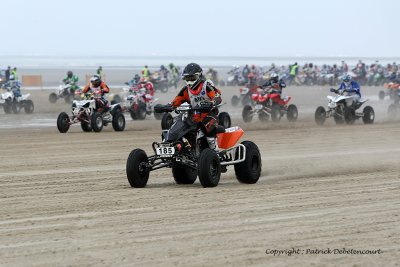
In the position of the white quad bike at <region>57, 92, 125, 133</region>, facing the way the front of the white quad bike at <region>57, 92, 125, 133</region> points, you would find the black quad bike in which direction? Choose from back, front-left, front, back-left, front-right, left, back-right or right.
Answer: front-left

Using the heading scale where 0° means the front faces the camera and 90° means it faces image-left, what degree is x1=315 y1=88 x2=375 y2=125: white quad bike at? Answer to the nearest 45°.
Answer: approximately 45°

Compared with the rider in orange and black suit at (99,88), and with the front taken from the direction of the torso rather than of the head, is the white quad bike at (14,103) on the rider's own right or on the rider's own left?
on the rider's own right

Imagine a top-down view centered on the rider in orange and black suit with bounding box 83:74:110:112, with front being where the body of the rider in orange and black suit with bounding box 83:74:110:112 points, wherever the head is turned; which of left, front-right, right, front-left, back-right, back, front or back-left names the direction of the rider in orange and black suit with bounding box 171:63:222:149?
front-left

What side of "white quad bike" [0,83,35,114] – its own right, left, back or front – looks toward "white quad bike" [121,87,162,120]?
left

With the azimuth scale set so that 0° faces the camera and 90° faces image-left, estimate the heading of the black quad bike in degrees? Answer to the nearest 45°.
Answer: approximately 45°

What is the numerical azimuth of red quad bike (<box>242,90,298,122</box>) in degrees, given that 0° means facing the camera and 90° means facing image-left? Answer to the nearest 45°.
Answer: approximately 45°

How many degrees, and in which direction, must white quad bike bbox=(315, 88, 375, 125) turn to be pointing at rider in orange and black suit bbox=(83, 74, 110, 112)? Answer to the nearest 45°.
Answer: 0° — it already faces them

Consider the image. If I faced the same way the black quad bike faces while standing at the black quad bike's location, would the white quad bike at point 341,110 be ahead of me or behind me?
behind

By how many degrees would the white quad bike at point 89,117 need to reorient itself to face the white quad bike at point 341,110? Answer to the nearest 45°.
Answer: approximately 135° to its left

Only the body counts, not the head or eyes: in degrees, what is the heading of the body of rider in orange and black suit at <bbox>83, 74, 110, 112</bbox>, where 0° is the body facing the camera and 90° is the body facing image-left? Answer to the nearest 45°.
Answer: approximately 45°
